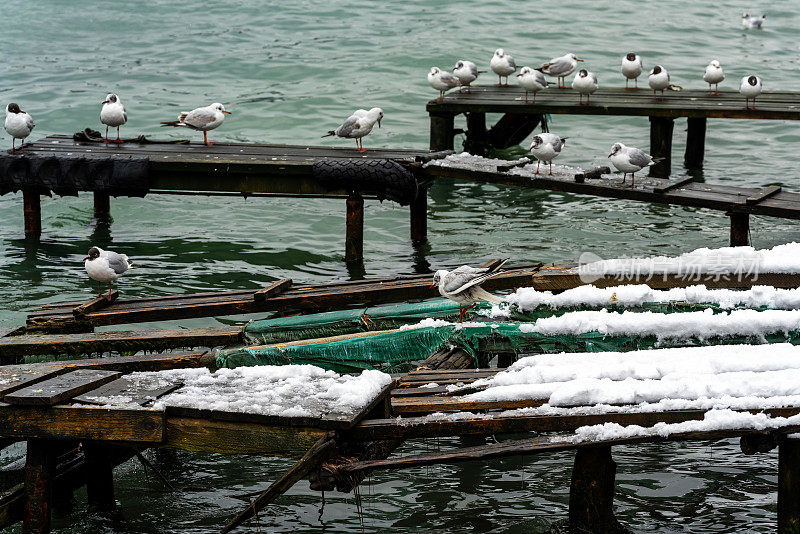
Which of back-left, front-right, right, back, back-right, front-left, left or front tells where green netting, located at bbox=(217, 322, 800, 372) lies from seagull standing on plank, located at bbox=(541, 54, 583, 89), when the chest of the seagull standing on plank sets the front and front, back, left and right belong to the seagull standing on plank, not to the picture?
right

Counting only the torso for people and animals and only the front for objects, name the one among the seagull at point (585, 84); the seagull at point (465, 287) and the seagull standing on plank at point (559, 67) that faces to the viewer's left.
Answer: the seagull at point (465, 287)

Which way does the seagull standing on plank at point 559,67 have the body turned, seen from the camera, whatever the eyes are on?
to the viewer's right

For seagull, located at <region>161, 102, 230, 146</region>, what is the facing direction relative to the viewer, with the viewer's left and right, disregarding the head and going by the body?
facing to the right of the viewer

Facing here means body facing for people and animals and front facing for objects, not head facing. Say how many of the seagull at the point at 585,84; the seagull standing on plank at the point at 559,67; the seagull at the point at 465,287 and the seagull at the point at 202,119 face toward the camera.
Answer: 1

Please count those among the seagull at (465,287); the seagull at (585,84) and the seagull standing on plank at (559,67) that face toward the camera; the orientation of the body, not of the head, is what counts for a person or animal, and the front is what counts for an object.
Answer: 1

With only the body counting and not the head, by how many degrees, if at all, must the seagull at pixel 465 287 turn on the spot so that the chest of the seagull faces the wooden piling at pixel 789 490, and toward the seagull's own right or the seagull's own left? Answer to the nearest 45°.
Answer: approximately 135° to the seagull's own left

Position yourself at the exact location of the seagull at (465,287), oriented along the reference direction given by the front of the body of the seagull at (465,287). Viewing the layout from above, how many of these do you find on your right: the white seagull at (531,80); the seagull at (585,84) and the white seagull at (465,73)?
3

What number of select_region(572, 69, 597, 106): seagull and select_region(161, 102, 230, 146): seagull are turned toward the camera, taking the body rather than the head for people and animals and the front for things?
1

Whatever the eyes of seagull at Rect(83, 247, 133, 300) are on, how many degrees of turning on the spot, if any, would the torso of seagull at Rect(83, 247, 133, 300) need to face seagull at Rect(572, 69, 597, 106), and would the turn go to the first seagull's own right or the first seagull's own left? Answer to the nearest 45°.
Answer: approximately 180°
